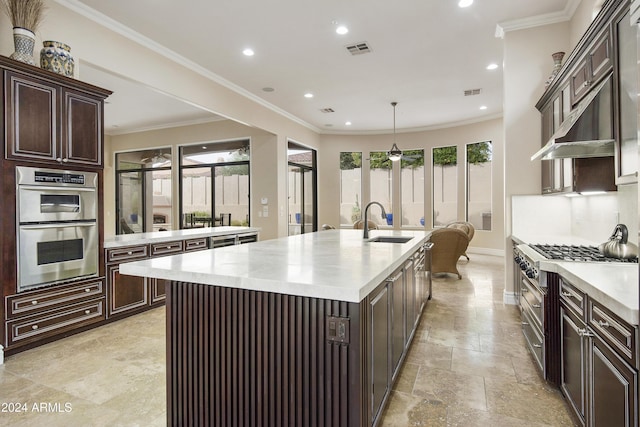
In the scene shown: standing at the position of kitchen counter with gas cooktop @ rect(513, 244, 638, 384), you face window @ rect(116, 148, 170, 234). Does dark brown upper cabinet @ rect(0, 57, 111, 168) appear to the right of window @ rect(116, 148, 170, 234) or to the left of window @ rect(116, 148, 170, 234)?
left

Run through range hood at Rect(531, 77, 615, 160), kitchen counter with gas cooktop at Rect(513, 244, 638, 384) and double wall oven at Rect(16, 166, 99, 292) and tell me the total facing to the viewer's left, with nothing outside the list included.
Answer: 2

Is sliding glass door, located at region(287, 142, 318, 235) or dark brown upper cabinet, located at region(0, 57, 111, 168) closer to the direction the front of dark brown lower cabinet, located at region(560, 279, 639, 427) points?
the dark brown upper cabinet

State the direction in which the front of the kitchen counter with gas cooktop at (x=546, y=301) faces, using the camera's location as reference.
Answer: facing to the left of the viewer

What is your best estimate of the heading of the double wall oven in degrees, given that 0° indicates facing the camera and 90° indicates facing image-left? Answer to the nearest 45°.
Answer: approximately 315°

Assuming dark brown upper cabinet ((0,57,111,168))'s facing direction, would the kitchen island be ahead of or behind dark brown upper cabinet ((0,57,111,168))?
ahead

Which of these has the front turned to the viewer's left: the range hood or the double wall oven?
the range hood

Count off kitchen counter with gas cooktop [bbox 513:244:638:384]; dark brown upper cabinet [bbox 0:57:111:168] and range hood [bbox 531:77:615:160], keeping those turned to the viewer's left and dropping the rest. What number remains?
2

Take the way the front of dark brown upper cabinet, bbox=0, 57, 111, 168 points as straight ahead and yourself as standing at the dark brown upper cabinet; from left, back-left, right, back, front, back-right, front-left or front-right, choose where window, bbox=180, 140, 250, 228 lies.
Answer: left

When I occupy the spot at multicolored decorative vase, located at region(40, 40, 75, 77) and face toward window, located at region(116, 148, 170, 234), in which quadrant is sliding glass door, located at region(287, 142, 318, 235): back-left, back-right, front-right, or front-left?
front-right

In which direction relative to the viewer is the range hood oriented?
to the viewer's left

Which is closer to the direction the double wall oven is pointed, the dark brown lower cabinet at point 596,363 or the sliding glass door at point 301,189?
the dark brown lower cabinet

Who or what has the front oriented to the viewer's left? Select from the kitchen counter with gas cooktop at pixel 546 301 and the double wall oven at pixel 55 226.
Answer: the kitchen counter with gas cooktop

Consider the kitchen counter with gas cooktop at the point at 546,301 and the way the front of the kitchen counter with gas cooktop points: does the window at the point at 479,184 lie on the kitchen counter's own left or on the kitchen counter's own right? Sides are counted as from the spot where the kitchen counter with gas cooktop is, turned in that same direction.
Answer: on the kitchen counter's own right

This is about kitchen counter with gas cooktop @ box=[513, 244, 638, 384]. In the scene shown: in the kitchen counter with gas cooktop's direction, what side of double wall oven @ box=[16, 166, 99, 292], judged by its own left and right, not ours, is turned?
front

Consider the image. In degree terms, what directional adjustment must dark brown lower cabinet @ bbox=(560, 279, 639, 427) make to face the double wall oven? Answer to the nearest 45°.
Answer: approximately 45° to its right

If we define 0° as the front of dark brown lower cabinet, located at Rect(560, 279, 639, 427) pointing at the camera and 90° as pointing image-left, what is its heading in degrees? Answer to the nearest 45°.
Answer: approximately 45°

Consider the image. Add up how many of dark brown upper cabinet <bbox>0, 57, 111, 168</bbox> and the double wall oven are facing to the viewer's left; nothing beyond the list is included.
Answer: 0

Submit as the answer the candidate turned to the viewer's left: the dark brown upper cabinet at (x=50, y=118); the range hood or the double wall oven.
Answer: the range hood

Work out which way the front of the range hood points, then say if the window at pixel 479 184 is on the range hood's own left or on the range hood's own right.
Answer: on the range hood's own right
